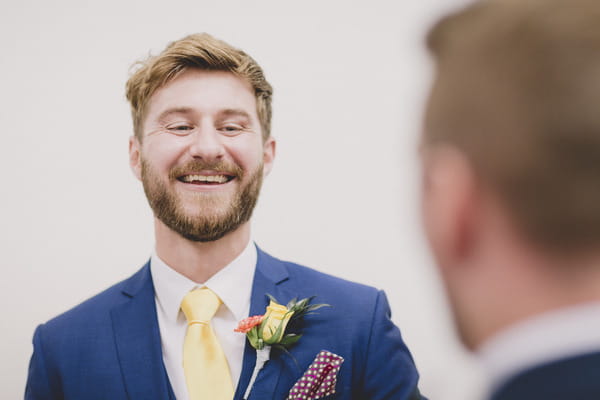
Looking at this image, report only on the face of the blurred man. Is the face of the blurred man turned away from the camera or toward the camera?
away from the camera

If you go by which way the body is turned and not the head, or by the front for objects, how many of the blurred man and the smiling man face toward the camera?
1

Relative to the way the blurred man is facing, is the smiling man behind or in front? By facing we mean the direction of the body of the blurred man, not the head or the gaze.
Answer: in front

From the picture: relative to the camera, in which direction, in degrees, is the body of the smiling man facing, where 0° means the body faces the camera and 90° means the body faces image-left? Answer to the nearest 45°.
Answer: approximately 0°

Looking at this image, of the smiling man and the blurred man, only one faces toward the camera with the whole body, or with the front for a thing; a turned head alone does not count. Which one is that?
the smiling man

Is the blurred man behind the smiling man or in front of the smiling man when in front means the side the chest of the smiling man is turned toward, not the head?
in front

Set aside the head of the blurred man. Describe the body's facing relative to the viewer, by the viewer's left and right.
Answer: facing away from the viewer and to the left of the viewer
